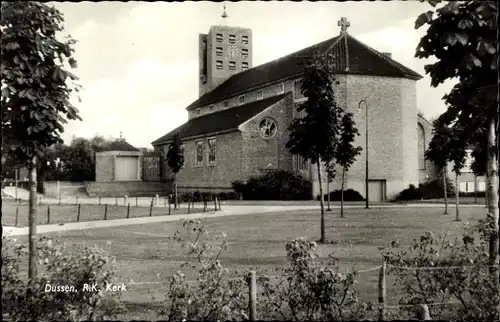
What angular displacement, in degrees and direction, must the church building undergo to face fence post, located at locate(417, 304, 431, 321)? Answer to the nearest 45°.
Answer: approximately 135° to its left

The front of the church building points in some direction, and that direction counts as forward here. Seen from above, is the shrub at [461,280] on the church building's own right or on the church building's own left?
on the church building's own left

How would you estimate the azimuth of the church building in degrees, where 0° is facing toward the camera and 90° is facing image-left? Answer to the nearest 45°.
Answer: approximately 135°

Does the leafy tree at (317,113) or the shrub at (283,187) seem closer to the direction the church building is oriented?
the shrub

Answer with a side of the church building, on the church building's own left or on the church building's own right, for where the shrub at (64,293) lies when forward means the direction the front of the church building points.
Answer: on the church building's own left
